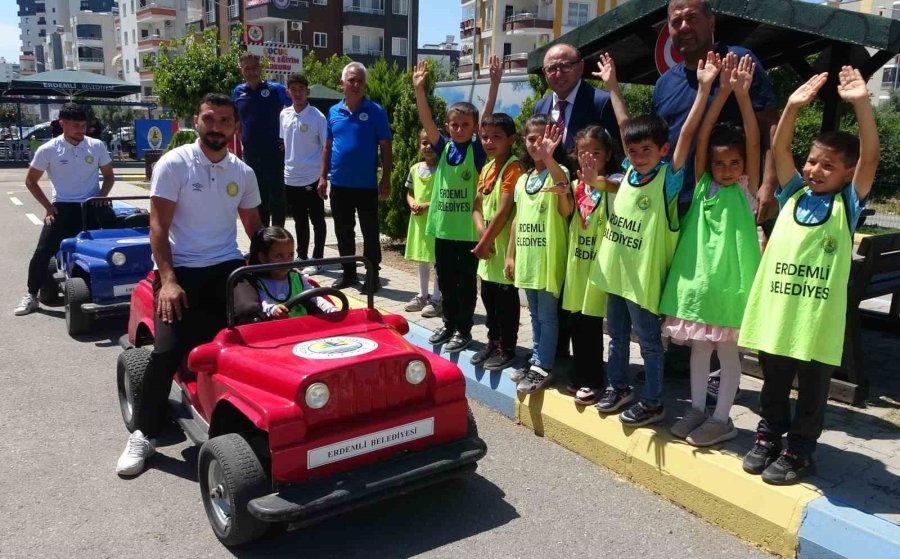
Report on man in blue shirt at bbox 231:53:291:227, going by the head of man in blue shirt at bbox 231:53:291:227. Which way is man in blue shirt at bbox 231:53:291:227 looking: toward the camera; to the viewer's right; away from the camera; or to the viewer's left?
toward the camera

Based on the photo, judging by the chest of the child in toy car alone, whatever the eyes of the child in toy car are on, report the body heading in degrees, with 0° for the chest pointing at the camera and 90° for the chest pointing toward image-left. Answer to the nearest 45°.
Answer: approximately 315°

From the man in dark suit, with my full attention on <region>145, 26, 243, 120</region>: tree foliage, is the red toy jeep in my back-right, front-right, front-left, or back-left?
back-left

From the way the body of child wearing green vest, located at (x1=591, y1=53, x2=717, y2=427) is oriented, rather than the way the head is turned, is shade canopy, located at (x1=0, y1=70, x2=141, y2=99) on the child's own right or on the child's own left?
on the child's own right

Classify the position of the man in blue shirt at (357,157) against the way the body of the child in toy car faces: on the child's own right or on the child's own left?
on the child's own left

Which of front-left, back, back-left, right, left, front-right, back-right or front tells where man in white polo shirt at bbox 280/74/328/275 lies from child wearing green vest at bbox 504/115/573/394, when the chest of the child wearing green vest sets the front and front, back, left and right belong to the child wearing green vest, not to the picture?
right

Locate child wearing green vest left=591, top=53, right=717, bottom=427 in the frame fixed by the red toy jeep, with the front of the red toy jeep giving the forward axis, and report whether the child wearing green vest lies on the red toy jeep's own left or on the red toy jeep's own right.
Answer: on the red toy jeep's own left

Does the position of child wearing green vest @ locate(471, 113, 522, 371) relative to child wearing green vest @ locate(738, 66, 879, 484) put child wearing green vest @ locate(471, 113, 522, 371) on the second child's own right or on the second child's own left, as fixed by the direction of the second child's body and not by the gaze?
on the second child's own right

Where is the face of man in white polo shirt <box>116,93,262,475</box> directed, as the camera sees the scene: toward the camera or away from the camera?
toward the camera

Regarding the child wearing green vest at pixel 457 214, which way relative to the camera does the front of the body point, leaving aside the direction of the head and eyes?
toward the camera

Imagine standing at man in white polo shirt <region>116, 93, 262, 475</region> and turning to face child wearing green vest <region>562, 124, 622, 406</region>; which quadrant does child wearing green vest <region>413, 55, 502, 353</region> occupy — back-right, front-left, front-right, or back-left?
front-left

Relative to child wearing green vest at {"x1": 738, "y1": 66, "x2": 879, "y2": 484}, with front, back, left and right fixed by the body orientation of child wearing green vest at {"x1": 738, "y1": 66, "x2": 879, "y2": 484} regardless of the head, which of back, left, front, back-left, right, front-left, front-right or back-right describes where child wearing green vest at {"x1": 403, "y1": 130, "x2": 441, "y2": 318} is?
right

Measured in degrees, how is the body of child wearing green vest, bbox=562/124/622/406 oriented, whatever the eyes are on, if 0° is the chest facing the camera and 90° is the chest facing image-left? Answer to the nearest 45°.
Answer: approximately 0°

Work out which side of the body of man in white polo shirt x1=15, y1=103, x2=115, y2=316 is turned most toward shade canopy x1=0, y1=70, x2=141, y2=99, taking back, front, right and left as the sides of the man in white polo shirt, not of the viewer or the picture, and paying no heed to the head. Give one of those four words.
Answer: back

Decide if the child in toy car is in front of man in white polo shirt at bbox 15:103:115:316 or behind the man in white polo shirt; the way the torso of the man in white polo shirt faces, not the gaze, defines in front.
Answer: in front
